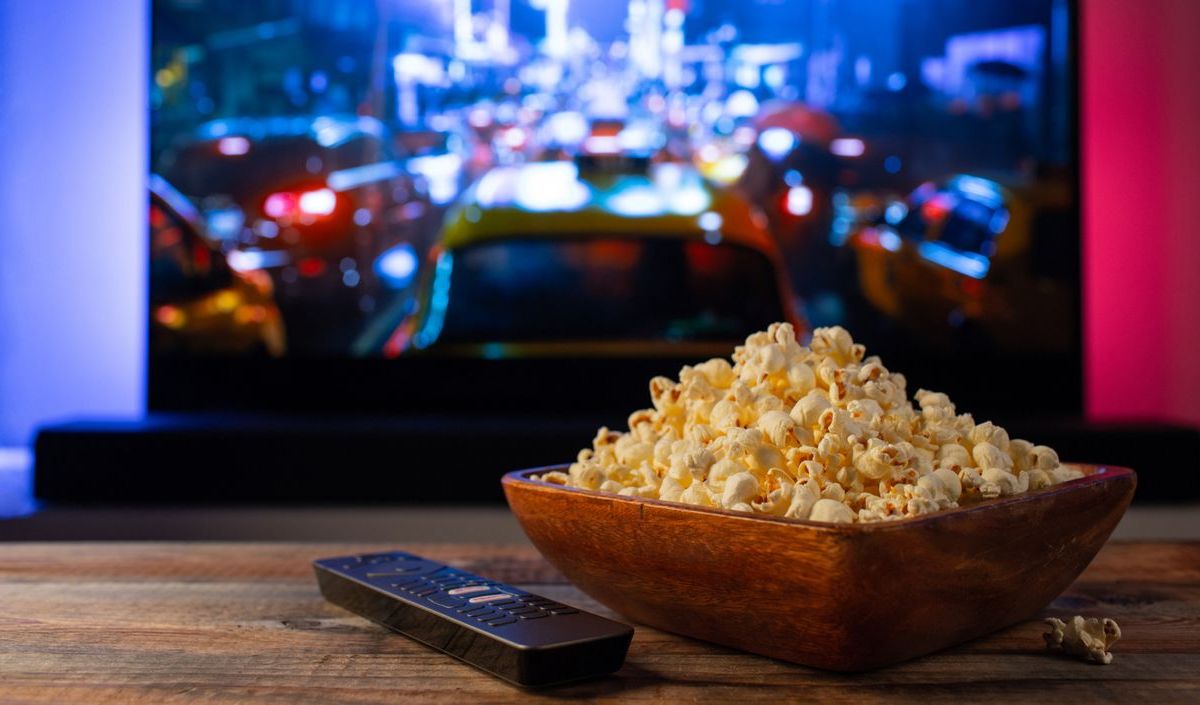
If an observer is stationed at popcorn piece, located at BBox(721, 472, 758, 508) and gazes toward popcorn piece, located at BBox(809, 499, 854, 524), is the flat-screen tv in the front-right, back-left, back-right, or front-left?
back-left

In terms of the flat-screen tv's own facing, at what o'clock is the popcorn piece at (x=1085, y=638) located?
The popcorn piece is roughly at 12 o'clock from the flat-screen tv.

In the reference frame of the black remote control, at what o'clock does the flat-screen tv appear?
The flat-screen tv is roughly at 2 o'clock from the black remote control.

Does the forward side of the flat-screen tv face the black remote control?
yes

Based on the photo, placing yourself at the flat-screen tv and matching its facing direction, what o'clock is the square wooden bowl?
The square wooden bowl is roughly at 12 o'clock from the flat-screen tv.

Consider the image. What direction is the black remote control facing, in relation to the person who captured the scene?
facing away from the viewer and to the left of the viewer

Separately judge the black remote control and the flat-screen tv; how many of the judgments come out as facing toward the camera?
1
